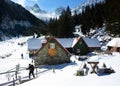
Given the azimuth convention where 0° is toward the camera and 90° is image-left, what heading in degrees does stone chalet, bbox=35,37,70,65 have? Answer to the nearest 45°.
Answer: approximately 0°
